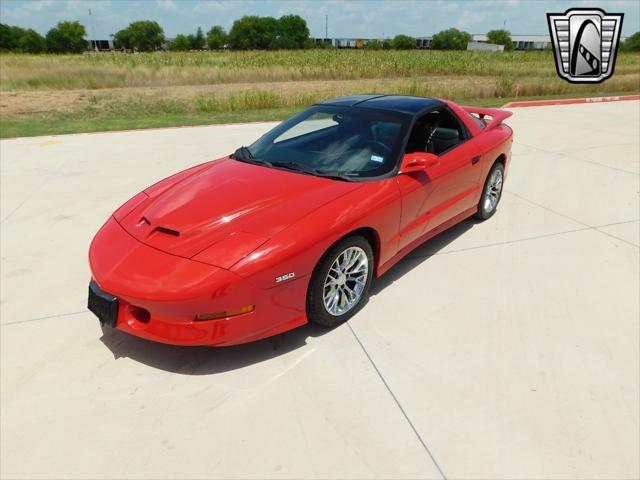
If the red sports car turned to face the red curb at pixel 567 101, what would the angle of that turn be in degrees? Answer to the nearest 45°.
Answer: approximately 180°
